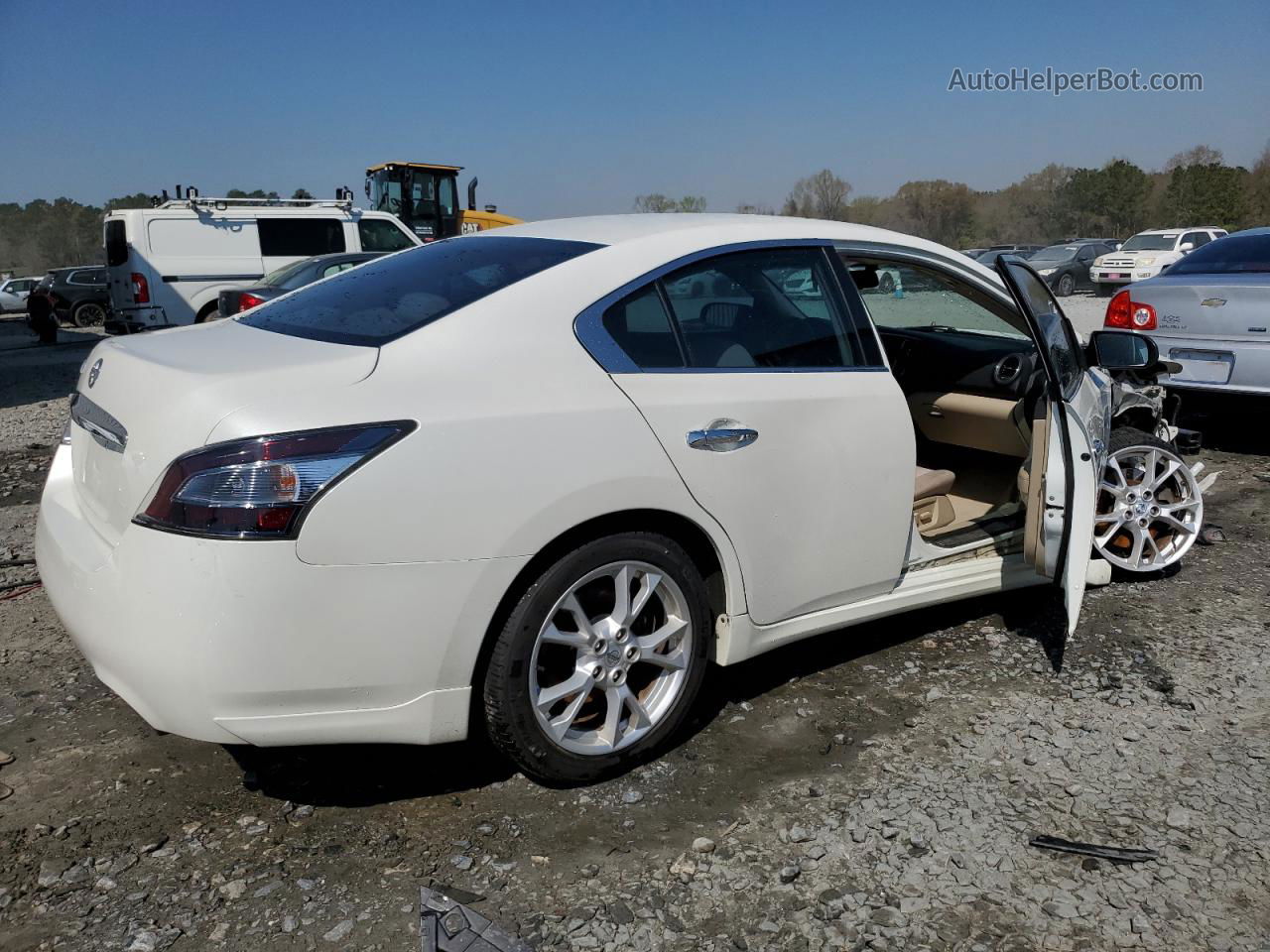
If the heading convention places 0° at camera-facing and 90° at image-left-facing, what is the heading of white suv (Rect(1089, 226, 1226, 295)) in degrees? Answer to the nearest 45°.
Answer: approximately 45°

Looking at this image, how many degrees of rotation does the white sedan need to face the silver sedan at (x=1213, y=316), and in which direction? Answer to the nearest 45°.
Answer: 0° — it already faces it

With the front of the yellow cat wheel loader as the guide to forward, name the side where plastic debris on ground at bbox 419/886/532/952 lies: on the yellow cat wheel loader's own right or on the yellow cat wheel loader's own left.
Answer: on the yellow cat wheel loader's own left

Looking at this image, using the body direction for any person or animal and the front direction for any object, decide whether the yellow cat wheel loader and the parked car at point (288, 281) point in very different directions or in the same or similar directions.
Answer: very different directions

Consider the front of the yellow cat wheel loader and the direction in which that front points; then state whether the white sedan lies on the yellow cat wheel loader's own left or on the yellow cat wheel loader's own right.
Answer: on the yellow cat wheel loader's own left

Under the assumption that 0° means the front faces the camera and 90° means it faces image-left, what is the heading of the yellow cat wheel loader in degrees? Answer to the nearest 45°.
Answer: approximately 45°

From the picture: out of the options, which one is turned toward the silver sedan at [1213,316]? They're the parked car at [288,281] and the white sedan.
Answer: the white sedan

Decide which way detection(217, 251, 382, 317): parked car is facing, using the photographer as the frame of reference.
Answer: facing away from the viewer and to the right of the viewer

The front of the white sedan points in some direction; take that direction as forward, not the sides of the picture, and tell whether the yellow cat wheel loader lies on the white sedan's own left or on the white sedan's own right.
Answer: on the white sedan's own left

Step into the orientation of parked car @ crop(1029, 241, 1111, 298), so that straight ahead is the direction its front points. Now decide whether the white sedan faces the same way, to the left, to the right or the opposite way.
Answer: the opposite way
